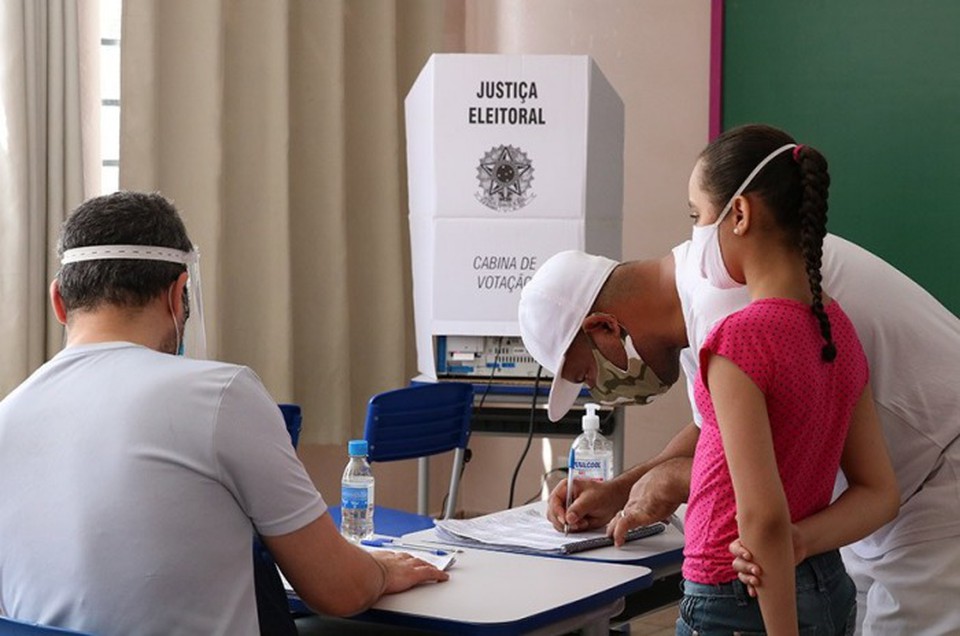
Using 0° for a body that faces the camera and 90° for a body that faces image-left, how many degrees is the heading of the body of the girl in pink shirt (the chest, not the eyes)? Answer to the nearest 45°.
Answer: approximately 135°

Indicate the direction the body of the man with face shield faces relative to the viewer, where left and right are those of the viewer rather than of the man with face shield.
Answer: facing away from the viewer and to the right of the viewer

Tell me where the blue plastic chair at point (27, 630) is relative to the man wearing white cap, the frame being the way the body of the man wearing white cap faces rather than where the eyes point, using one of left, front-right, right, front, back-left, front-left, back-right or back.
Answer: front-left

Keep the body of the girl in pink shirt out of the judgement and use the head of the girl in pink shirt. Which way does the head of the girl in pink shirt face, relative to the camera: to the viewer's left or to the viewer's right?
to the viewer's left

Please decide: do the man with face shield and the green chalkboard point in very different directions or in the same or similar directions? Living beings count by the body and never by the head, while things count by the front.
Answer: very different directions

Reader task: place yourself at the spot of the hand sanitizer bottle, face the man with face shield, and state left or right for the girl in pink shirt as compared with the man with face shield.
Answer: left

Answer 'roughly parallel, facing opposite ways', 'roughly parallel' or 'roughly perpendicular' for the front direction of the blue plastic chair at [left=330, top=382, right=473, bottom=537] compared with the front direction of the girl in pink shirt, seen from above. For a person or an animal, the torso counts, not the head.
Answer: roughly perpendicular

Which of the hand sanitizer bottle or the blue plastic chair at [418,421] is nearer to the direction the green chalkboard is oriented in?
the hand sanitizer bottle

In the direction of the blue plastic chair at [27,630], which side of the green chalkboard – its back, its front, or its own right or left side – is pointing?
front

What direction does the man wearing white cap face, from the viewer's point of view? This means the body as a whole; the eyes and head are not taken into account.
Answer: to the viewer's left
